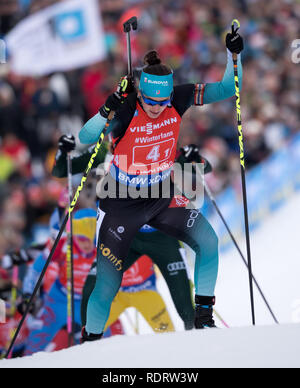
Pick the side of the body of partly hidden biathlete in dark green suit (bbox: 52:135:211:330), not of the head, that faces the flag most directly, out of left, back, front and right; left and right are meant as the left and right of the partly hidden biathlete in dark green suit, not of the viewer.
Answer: back

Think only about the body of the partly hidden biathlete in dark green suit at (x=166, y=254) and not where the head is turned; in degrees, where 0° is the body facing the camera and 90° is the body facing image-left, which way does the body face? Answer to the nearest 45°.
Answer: approximately 0°
